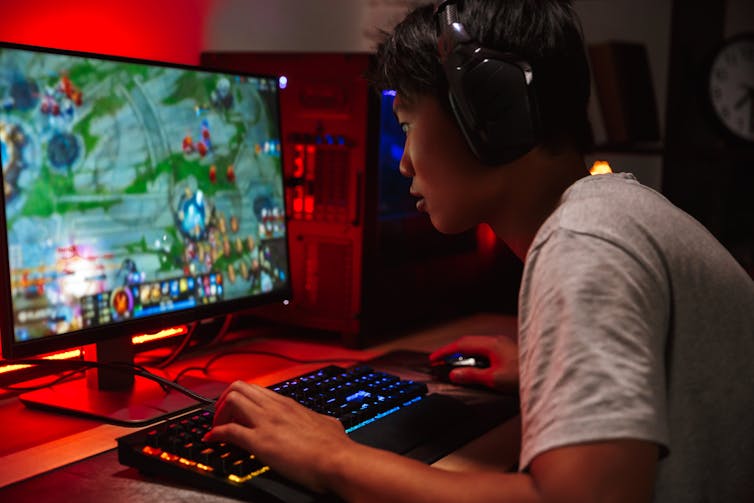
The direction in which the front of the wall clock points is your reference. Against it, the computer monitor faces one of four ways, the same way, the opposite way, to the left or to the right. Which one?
to the left

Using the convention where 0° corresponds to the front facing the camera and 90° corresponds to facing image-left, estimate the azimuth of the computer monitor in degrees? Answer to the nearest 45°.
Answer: approximately 315°

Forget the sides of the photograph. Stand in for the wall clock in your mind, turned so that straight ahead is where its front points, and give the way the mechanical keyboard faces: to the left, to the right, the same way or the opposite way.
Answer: to the left

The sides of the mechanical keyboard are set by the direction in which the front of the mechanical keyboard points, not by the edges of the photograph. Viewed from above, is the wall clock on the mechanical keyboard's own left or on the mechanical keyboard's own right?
on the mechanical keyboard's own left

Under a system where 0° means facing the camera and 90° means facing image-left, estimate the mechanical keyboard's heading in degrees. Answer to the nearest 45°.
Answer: approximately 315°

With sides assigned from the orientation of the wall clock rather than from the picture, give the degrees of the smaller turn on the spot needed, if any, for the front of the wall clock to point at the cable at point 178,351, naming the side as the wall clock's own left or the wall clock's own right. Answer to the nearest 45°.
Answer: approximately 45° to the wall clock's own right
